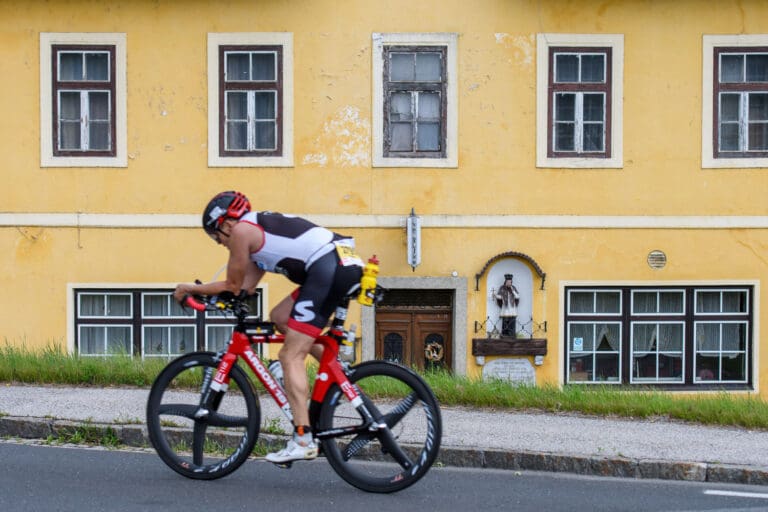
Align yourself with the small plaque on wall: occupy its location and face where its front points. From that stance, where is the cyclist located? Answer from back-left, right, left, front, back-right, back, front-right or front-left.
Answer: front

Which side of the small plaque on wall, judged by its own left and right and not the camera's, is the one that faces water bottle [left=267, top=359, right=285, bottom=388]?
front

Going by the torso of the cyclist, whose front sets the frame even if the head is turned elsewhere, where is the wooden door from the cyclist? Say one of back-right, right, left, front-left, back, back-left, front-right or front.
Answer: right

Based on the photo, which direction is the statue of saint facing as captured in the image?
toward the camera

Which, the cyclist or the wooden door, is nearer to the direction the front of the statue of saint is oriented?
the cyclist

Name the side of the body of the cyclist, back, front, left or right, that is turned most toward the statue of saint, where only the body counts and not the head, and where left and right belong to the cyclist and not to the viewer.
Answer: right

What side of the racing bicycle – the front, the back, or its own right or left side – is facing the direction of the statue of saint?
right

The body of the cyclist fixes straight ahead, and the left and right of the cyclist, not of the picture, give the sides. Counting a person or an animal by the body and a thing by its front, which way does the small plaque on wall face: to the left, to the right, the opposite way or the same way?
to the left

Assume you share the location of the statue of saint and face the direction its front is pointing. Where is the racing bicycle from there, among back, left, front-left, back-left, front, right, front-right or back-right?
front

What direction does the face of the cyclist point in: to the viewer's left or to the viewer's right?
to the viewer's left

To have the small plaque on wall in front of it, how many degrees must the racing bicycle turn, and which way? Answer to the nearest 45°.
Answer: approximately 90° to its right

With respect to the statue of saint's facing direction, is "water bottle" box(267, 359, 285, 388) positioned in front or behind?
in front

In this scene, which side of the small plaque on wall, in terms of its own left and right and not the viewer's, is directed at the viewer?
front

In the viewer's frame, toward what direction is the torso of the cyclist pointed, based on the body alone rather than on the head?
to the viewer's left

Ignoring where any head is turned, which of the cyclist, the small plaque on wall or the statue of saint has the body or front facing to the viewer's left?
the cyclist

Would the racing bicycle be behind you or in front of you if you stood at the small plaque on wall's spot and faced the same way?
in front

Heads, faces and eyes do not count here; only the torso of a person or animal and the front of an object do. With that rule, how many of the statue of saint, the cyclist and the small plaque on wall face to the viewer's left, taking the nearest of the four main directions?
1
